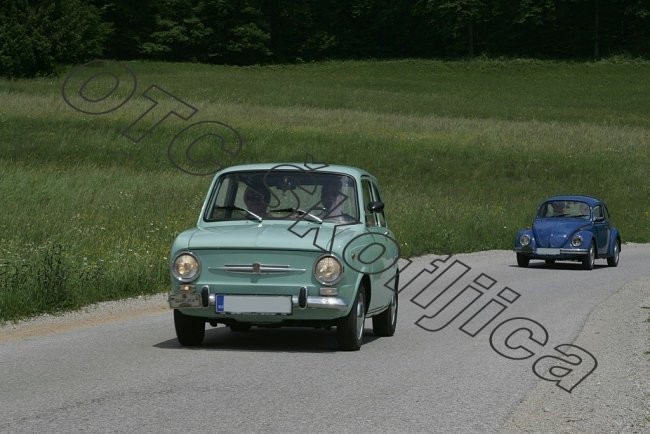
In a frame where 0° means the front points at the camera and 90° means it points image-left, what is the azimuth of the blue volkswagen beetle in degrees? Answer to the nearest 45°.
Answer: approximately 0°

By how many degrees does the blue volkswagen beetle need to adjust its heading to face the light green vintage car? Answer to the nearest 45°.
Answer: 0° — it already faces it
